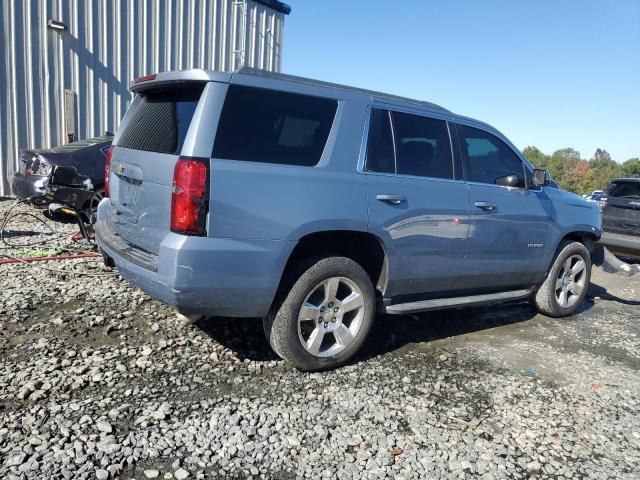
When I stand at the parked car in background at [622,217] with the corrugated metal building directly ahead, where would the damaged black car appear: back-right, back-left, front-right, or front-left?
front-left

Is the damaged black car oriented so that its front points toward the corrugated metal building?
no
